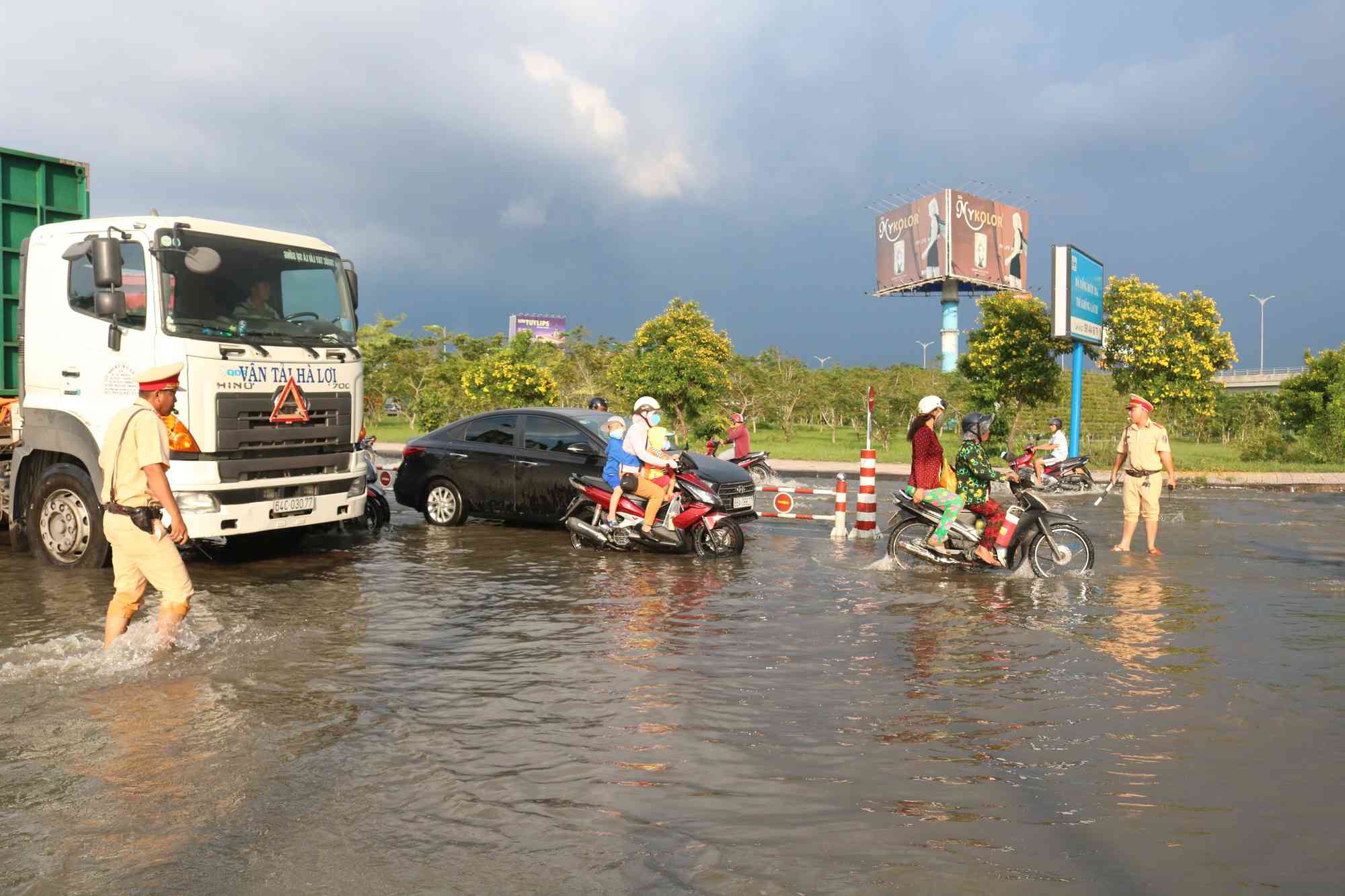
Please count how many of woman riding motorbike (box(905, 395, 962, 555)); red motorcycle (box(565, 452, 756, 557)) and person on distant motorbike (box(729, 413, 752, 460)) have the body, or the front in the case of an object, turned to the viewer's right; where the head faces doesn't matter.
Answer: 2

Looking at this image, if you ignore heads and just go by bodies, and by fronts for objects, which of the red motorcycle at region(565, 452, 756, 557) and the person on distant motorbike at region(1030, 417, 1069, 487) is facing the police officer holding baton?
the red motorcycle

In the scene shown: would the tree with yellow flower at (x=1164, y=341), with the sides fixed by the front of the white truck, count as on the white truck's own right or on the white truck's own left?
on the white truck's own left

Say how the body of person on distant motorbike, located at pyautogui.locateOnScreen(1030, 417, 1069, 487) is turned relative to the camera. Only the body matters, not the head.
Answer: to the viewer's left

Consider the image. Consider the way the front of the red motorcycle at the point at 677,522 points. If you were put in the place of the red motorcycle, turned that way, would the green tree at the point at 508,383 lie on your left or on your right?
on your left

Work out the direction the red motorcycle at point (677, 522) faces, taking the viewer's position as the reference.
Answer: facing to the right of the viewer

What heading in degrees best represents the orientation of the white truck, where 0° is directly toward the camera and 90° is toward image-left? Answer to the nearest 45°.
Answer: approximately 315°

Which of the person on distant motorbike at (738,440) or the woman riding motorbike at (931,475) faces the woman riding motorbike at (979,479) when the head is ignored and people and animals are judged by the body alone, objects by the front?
the woman riding motorbike at (931,475)

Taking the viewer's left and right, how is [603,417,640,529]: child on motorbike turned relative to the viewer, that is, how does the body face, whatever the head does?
facing to the right of the viewer
